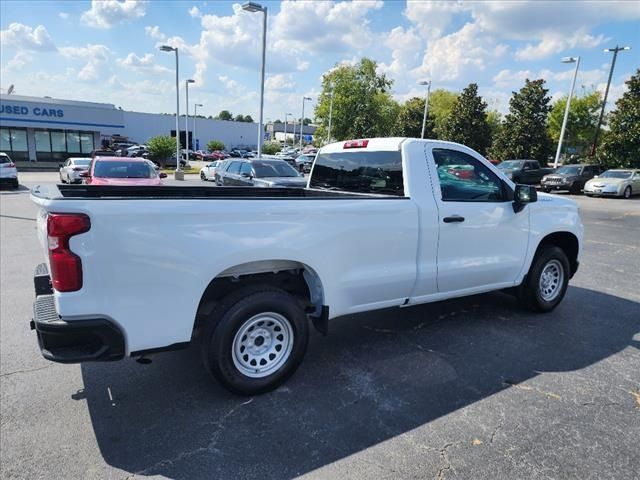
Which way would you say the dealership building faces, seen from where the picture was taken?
facing the viewer and to the right of the viewer

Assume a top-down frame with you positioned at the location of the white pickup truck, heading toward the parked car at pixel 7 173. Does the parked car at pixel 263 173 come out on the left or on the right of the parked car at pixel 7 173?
right

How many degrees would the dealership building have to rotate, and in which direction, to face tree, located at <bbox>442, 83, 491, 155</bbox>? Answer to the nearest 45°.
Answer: approximately 45° to its left

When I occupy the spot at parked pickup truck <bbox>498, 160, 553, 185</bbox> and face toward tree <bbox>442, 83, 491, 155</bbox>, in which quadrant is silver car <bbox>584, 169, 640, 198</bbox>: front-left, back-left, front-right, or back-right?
back-right

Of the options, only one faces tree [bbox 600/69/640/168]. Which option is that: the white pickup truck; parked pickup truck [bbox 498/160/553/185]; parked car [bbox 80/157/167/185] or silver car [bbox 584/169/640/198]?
the white pickup truck

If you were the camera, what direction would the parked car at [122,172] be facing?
facing the viewer

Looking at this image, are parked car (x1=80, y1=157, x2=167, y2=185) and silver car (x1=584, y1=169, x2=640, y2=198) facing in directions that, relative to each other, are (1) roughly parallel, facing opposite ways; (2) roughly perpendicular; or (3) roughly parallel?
roughly perpendicular

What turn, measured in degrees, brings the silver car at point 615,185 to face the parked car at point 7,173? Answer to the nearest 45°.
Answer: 0° — it already faces it

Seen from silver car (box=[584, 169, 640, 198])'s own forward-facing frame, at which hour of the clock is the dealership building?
The dealership building is roughly at 1 o'clock from the silver car.

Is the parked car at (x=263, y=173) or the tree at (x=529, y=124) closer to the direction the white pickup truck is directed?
the tree

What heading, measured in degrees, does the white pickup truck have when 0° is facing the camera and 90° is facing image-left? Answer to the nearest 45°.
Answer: approximately 225°

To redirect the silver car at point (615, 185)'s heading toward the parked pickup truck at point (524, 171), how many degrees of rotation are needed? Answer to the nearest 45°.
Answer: approximately 45° to its right
